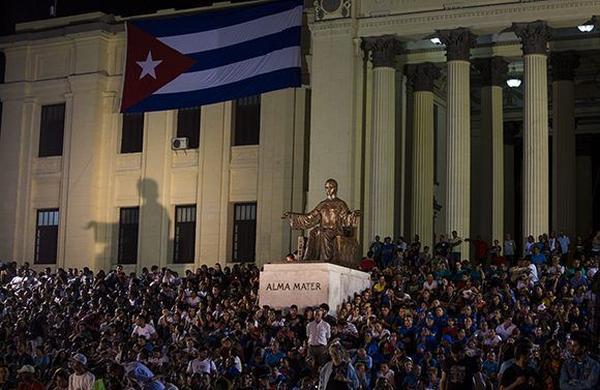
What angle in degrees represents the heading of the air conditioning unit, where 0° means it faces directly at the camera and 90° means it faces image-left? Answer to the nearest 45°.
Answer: approximately 0°

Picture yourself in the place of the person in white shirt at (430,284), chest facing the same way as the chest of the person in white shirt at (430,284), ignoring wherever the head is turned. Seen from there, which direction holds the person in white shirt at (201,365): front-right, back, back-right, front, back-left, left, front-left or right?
front-right

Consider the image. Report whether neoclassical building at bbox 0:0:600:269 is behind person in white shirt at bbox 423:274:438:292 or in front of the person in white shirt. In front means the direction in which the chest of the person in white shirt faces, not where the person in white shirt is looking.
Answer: behind

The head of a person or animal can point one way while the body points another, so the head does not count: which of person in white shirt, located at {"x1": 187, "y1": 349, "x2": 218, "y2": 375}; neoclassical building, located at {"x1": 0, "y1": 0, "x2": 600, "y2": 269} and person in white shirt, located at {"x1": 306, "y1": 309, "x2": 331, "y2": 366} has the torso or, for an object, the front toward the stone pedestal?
the neoclassical building
